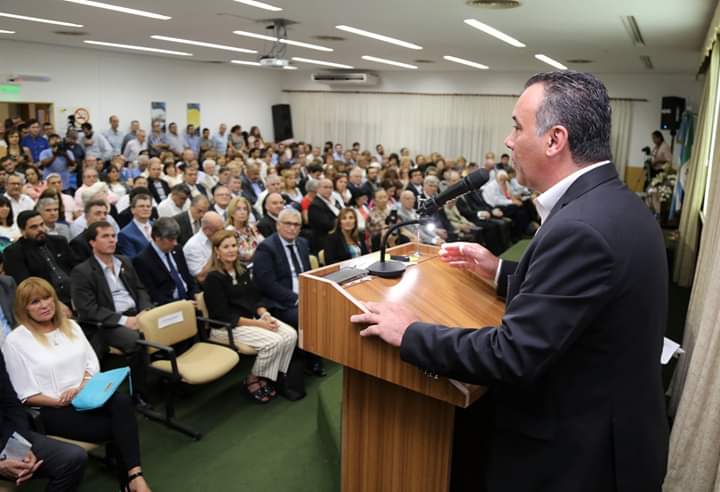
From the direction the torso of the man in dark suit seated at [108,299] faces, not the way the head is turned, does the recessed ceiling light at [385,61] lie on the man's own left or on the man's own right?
on the man's own left

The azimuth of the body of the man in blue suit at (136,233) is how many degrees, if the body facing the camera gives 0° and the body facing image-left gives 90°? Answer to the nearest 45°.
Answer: approximately 315°

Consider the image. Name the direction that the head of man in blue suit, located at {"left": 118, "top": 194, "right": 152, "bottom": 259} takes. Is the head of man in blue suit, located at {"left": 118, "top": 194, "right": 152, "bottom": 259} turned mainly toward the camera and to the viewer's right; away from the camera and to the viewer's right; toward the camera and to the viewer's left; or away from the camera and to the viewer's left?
toward the camera and to the viewer's right

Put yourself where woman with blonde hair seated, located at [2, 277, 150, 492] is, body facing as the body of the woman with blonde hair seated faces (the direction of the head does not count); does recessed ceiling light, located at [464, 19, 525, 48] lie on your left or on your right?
on your left

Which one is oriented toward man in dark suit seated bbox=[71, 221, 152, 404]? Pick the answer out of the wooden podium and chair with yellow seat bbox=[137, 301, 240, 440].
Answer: the wooden podium

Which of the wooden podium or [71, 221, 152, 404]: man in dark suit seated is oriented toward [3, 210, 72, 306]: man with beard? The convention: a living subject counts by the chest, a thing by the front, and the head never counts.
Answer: the wooden podium

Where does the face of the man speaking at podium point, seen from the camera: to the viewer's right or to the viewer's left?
to the viewer's left

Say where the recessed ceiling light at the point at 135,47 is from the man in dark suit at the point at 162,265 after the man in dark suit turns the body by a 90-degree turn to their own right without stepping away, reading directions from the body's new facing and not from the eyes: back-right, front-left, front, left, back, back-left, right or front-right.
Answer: back-right

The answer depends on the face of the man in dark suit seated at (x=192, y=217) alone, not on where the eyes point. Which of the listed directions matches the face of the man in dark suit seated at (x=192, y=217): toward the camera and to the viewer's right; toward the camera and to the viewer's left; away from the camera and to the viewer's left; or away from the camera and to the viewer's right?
toward the camera and to the viewer's right

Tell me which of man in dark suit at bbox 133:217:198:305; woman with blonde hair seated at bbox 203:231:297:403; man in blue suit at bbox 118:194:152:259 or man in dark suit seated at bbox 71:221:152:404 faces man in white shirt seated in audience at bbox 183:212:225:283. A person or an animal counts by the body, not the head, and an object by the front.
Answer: man in blue suit at bbox 118:194:152:259
